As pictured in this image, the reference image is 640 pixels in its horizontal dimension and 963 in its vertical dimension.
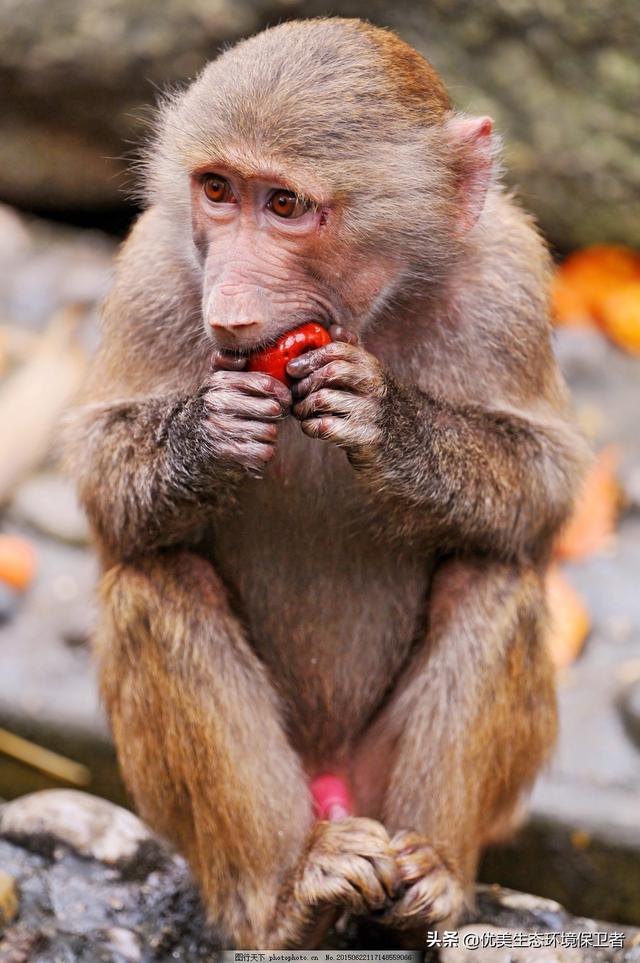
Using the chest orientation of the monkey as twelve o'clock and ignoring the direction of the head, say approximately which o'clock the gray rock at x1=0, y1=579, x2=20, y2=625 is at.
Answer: The gray rock is roughly at 5 o'clock from the monkey.

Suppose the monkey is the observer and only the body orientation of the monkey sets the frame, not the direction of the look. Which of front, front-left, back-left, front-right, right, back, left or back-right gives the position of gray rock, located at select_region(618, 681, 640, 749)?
back-left

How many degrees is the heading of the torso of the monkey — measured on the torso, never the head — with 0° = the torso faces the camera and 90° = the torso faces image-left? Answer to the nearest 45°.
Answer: approximately 0°

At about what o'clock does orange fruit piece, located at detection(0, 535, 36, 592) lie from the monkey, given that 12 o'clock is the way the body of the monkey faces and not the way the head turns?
The orange fruit piece is roughly at 5 o'clock from the monkey.

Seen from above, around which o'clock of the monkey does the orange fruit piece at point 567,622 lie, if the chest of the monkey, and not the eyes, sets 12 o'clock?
The orange fruit piece is roughly at 7 o'clock from the monkey.

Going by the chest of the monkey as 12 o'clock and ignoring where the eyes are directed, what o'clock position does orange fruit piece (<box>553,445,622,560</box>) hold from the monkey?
The orange fruit piece is roughly at 7 o'clock from the monkey.

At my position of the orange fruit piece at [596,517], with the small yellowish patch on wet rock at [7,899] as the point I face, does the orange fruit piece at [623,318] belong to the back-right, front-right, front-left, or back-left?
back-right
